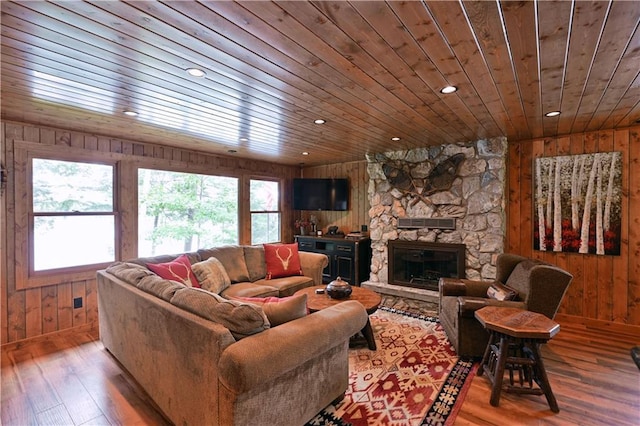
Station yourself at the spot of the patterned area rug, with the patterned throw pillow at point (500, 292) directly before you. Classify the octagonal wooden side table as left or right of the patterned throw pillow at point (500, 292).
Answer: right

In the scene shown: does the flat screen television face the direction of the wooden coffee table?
yes

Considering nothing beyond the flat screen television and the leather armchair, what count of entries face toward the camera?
1

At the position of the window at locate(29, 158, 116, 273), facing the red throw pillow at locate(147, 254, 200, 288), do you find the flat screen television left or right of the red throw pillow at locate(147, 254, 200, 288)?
left

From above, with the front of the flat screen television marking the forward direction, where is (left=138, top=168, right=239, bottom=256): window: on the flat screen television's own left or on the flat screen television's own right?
on the flat screen television's own right

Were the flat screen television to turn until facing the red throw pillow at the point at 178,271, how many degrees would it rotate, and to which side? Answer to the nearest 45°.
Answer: approximately 45° to its right

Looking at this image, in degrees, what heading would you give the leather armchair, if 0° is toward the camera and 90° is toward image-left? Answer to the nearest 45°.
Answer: approximately 90°

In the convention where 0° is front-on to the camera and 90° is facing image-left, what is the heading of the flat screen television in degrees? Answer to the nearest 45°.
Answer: approximately 0°

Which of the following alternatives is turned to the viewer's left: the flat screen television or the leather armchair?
the leather armchair

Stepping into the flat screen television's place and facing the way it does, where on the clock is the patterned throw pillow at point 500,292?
The patterned throw pillow is roughly at 11 o'clock from the flat screen television.

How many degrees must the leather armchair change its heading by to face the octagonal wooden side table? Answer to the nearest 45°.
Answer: approximately 90° to its left
